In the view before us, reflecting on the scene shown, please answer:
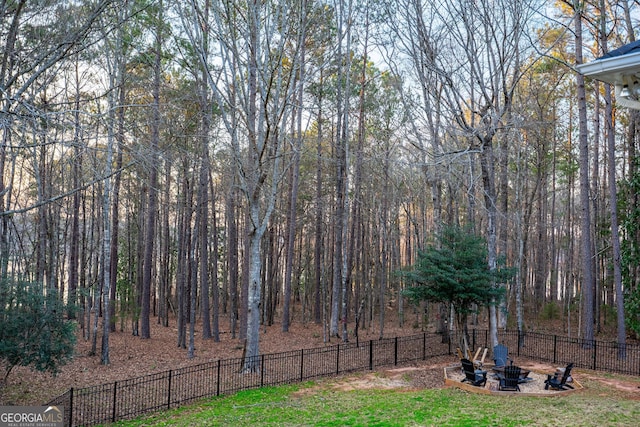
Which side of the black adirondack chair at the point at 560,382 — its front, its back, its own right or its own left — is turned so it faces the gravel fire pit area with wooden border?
front

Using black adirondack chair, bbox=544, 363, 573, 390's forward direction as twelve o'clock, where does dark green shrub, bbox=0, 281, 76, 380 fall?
The dark green shrub is roughly at 11 o'clock from the black adirondack chair.

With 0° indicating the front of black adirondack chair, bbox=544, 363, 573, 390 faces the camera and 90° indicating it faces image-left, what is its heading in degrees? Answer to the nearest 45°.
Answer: approximately 90°
